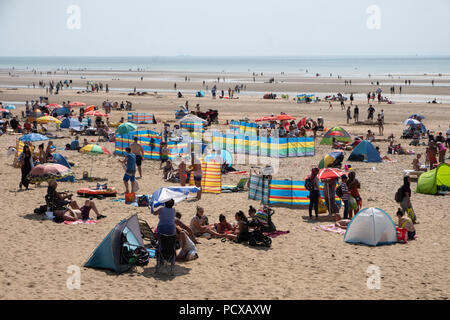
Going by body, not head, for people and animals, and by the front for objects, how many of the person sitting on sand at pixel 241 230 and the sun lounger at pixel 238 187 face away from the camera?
0

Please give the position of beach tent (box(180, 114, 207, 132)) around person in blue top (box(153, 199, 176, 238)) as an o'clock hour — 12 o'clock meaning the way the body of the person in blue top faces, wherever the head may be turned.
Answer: The beach tent is roughly at 12 o'clock from the person in blue top.

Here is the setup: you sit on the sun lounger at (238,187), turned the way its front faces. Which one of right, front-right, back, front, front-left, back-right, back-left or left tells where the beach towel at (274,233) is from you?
left

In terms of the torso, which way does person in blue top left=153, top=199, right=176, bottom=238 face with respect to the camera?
away from the camera

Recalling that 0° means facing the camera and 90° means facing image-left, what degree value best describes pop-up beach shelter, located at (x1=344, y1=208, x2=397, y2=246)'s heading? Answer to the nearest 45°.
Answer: approximately 180°

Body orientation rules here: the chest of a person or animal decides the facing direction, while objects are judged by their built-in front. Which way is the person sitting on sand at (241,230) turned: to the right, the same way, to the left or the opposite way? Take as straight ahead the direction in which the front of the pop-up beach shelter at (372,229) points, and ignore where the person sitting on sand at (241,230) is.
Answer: to the left
